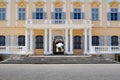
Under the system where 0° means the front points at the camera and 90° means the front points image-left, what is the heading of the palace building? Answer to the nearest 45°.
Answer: approximately 0°
